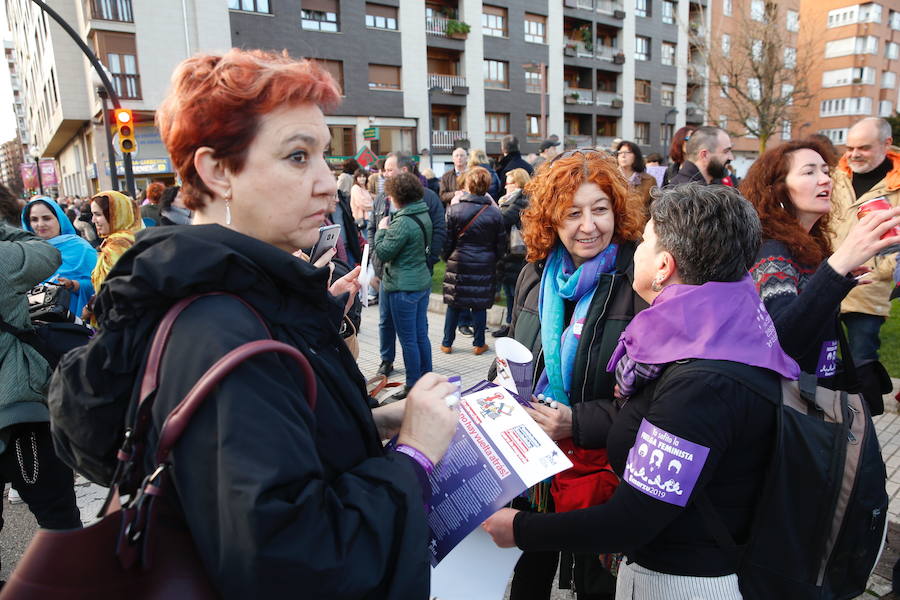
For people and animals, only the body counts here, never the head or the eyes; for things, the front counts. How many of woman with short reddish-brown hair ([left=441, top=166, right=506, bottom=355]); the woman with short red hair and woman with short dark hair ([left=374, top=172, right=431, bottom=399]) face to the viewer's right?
1

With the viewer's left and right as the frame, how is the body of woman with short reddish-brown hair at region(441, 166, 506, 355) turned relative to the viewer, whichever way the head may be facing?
facing away from the viewer

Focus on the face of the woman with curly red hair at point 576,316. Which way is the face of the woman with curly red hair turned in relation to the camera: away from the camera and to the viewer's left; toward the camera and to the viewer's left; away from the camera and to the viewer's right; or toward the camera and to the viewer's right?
toward the camera and to the viewer's right

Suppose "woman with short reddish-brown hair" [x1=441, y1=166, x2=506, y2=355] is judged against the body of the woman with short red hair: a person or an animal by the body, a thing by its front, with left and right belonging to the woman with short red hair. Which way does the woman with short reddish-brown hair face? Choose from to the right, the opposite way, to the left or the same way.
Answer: to the left

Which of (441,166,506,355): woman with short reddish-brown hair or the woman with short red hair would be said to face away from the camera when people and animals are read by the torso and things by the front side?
the woman with short reddish-brown hair

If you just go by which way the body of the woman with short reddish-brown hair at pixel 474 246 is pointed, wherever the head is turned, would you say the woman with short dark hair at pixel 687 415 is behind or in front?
behind

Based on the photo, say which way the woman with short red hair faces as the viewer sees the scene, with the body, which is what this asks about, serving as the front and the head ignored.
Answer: to the viewer's right

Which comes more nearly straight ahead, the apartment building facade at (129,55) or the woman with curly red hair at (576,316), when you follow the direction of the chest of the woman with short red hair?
the woman with curly red hair

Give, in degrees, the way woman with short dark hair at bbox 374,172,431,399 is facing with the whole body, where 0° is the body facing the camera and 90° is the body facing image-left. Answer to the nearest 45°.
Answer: approximately 135°

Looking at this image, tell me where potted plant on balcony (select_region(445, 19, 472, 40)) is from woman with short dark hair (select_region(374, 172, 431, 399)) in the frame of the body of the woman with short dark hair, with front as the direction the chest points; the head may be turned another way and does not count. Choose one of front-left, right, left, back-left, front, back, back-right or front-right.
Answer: front-right

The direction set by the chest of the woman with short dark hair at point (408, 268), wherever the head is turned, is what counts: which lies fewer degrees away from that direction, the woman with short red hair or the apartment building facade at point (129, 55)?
the apartment building facade

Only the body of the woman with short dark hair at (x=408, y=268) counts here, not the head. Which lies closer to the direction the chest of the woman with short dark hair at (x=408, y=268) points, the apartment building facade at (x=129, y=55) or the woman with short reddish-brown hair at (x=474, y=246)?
the apartment building facade

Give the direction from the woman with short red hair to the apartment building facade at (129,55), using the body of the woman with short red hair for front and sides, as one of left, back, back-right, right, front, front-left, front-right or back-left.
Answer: left

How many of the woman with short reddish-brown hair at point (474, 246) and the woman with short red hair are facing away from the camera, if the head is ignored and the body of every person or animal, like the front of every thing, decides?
1

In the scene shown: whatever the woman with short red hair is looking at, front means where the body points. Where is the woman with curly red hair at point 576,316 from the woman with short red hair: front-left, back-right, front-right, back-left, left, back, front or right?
front-left

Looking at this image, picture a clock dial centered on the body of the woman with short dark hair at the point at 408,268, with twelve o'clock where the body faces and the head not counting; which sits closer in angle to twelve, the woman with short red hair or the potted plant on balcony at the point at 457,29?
the potted plant on balcony

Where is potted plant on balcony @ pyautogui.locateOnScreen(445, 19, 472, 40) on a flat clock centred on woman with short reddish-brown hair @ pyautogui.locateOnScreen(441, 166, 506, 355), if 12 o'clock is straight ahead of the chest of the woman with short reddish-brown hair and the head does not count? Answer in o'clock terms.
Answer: The potted plant on balcony is roughly at 12 o'clock from the woman with short reddish-brown hair.
